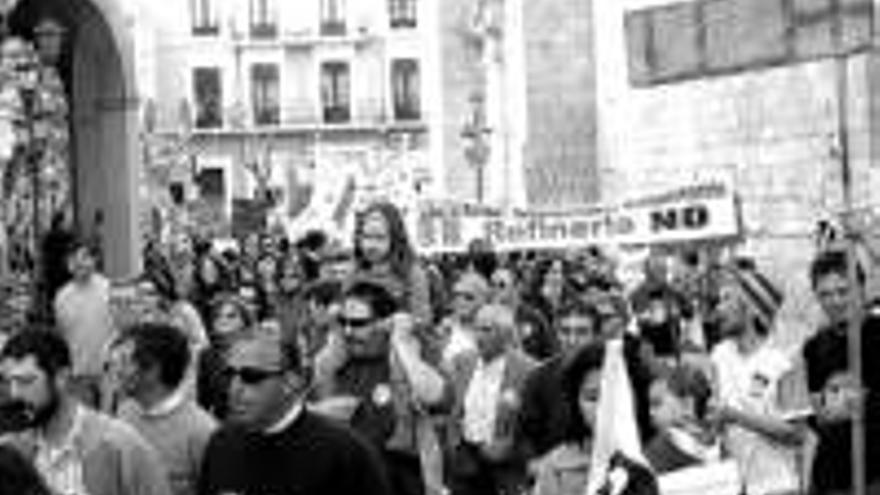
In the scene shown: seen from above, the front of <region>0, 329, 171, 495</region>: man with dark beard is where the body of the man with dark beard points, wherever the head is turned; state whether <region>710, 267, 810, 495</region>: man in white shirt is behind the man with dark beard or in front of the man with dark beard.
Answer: behind

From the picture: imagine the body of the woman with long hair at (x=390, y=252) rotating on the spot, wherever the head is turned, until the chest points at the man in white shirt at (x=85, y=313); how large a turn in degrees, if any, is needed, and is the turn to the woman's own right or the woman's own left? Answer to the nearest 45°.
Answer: approximately 90° to the woman's own right

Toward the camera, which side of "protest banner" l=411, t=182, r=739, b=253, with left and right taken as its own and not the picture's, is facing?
front

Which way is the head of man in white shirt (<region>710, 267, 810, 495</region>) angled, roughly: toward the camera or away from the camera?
toward the camera

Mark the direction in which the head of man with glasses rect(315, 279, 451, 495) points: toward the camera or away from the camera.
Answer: toward the camera

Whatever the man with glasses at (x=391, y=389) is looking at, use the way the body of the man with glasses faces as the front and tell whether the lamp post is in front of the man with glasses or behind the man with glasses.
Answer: behind

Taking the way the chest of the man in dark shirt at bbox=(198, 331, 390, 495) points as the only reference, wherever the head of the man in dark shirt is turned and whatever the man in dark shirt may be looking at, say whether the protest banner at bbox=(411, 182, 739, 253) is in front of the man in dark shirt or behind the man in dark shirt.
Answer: behind

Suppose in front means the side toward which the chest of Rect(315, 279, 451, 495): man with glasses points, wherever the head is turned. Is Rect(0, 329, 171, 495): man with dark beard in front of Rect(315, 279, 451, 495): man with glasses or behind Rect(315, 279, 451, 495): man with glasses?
in front

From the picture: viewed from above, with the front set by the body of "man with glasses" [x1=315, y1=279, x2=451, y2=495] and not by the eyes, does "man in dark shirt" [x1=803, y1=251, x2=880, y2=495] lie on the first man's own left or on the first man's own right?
on the first man's own left

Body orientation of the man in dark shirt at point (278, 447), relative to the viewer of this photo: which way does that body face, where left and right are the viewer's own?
facing the viewer and to the left of the viewer

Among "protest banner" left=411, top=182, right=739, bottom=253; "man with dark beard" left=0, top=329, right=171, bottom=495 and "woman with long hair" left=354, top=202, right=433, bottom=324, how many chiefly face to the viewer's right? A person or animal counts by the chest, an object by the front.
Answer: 0

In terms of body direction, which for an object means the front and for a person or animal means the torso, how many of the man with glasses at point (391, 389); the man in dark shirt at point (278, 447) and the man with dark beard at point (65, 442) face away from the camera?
0

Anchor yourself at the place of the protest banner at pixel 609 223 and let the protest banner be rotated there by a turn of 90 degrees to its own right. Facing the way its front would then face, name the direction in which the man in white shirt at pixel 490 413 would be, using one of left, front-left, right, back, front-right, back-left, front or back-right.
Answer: left

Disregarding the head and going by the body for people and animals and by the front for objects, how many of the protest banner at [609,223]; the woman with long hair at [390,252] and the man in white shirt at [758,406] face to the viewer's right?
0
